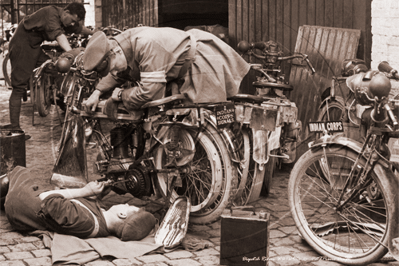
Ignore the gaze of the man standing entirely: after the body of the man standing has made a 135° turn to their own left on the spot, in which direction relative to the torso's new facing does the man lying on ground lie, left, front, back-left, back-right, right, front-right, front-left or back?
back-left

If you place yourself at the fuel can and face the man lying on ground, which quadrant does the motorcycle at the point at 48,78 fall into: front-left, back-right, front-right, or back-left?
front-right

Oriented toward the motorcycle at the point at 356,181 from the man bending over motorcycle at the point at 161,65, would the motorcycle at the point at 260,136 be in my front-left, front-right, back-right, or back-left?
front-left

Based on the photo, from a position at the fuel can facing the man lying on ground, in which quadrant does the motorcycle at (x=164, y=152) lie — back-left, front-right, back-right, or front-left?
front-right

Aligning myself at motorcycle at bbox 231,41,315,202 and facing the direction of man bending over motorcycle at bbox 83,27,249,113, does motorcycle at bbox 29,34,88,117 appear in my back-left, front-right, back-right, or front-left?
front-right

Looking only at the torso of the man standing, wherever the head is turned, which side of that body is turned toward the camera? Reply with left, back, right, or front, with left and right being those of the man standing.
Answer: right
